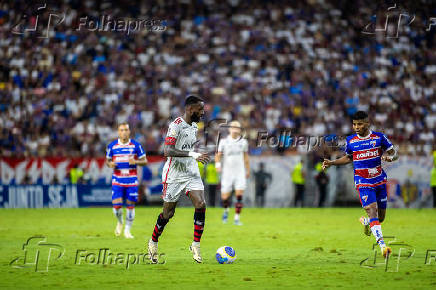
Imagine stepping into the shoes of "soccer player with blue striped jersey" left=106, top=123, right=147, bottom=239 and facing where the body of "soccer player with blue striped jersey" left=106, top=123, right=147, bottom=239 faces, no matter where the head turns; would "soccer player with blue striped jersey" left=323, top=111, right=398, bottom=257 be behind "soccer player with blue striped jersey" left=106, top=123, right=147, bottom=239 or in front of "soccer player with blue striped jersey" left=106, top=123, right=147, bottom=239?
in front

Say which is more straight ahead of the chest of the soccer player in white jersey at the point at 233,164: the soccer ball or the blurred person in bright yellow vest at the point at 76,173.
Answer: the soccer ball

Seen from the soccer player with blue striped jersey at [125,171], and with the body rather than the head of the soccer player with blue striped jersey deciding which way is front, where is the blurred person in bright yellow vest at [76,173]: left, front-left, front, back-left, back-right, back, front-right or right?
back

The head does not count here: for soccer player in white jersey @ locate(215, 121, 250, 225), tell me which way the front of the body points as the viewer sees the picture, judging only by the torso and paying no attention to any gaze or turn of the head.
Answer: toward the camera

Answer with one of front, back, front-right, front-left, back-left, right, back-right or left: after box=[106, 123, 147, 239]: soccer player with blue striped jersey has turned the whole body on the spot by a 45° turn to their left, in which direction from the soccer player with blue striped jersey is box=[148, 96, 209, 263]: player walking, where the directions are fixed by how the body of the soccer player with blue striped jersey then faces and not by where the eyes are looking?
front-right

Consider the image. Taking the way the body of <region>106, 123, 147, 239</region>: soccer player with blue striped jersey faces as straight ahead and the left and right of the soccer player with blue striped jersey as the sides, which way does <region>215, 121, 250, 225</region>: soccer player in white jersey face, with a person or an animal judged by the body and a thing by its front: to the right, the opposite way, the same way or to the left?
the same way

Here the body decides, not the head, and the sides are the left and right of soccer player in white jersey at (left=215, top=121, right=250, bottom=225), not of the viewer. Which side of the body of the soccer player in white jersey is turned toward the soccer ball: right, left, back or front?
front

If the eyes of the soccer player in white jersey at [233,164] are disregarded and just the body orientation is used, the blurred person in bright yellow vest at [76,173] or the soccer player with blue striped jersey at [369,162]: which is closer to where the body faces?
the soccer player with blue striped jersey

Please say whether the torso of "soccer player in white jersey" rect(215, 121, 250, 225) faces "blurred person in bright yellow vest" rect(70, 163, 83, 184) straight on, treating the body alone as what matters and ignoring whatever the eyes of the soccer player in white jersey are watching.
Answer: no

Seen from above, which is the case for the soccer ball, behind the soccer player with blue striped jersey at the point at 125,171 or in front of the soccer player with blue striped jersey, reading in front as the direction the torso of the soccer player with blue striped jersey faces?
in front

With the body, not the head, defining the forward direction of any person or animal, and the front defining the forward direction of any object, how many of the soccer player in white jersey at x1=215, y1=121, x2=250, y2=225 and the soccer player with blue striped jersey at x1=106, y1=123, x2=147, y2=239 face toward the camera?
2

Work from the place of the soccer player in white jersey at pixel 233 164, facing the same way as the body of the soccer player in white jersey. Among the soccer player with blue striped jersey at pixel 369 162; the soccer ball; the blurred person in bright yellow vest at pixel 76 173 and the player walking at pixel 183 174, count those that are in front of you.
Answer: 3

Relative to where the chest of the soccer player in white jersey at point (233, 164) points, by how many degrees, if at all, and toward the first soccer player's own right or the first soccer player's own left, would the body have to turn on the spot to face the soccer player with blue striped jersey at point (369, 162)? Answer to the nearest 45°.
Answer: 0° — they already face them

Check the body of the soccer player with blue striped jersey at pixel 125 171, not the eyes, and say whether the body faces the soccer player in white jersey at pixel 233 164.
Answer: no
